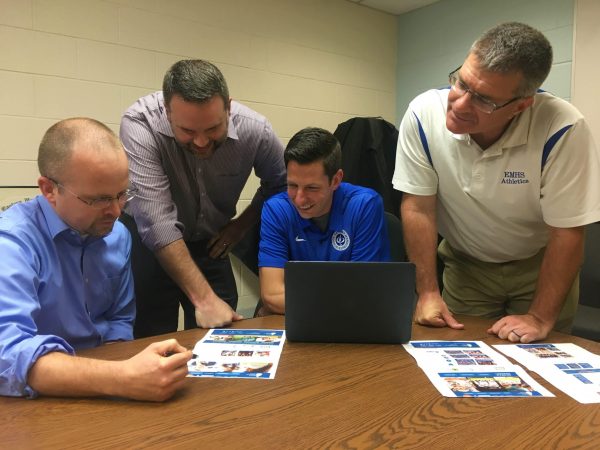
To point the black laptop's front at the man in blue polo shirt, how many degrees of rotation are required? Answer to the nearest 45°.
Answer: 0° — it already faces them

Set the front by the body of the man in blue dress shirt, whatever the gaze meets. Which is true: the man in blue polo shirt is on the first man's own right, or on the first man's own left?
on the first man's own left

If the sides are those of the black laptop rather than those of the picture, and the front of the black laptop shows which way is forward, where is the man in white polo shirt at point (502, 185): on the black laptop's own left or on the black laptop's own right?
on the black laptop's own right

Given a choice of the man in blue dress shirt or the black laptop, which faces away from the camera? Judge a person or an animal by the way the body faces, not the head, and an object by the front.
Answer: the black laptop

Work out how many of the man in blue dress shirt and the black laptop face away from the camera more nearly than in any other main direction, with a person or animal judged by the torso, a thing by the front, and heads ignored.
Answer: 1

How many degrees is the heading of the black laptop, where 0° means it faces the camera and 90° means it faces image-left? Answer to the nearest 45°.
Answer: approximately 180°

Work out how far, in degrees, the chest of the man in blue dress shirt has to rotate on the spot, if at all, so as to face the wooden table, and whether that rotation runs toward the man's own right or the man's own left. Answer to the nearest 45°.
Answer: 0° — they already face it

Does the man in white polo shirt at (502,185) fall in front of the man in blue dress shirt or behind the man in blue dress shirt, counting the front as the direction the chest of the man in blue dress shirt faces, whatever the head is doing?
in front

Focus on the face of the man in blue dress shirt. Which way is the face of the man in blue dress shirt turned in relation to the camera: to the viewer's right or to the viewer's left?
to the viewer's right

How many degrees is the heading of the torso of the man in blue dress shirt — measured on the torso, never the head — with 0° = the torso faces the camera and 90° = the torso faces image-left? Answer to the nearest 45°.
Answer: approximately 315°

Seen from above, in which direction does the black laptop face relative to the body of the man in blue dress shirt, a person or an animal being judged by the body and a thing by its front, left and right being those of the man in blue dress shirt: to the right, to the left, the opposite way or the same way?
to the left

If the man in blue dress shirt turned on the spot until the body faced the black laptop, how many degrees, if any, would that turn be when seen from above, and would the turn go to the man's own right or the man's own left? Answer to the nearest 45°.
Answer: approximately 45° to the man's own left
